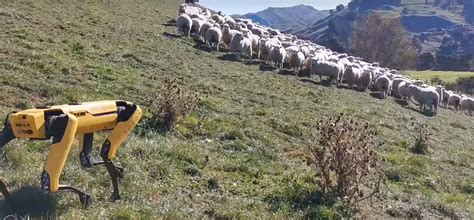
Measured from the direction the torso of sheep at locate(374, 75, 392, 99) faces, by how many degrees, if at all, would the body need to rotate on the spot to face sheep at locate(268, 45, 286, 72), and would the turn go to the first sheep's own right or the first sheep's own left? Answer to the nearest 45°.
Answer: approximately 135° to the first sheep's own left

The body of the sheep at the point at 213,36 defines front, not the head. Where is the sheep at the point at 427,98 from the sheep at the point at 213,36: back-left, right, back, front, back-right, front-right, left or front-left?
right

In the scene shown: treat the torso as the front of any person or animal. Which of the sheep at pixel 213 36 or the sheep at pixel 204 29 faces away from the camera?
the sheep at pixel 213 36

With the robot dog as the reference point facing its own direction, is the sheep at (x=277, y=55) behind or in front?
in front

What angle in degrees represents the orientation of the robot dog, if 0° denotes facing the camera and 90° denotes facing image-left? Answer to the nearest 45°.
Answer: approximately 225°

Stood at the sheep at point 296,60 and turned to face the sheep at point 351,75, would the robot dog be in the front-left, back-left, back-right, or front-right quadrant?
back-right

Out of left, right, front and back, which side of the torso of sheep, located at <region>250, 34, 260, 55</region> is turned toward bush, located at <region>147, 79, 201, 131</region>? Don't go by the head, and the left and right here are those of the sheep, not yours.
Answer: back
